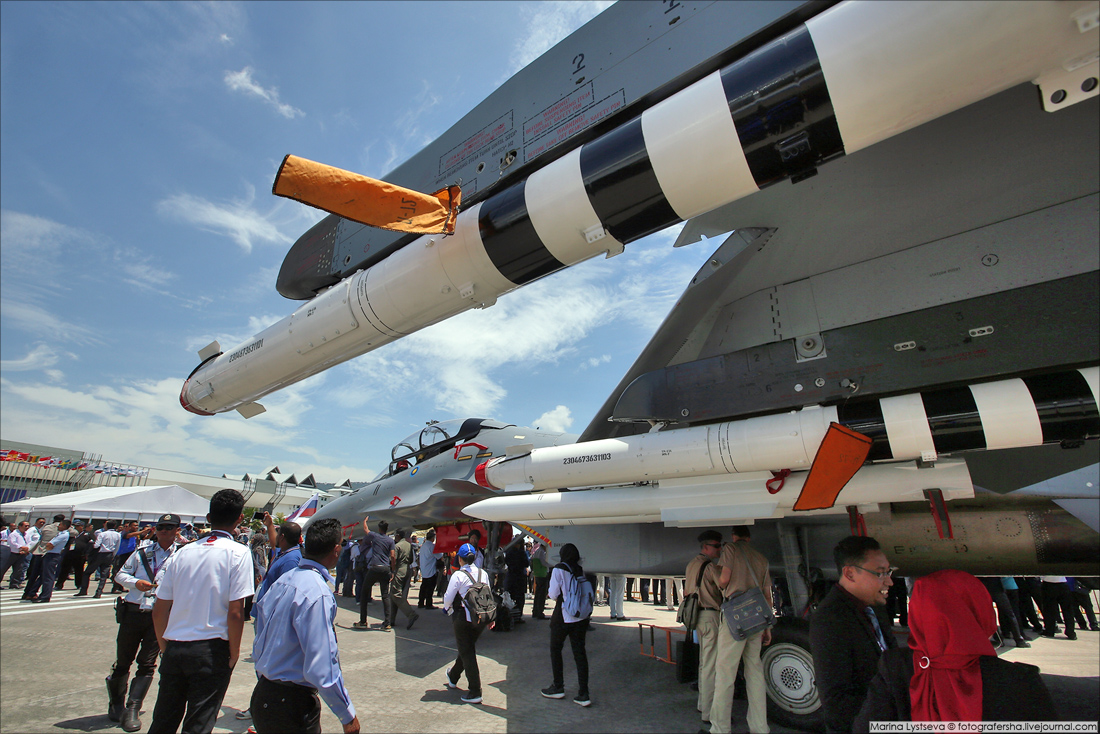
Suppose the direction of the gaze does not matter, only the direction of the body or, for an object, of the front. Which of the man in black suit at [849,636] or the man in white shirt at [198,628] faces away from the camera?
the man in white shirt

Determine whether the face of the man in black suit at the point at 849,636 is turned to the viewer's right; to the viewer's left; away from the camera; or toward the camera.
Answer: to the viewer's right

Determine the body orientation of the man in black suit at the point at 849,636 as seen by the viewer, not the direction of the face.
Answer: to the viewer's right

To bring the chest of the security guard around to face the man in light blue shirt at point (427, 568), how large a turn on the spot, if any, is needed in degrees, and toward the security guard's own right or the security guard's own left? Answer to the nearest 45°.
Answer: approximately 90° to the security guard's own left

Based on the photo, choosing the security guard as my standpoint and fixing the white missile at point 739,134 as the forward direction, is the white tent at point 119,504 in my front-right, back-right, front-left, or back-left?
back-left

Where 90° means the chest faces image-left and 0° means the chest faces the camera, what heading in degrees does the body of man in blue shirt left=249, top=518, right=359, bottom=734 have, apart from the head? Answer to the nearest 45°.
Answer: approximately 225°

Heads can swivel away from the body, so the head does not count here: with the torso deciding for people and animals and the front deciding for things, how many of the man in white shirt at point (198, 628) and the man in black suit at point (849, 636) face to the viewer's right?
1

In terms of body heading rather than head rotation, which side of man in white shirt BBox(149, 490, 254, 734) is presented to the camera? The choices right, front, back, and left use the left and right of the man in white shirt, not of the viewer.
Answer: back
